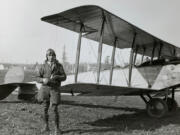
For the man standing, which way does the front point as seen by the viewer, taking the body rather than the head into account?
toward the camera

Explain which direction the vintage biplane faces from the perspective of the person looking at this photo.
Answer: facing the viewer and to the right of the viewer

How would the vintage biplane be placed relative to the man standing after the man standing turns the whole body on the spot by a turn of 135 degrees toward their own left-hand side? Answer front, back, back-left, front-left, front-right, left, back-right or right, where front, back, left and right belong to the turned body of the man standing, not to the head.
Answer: front
